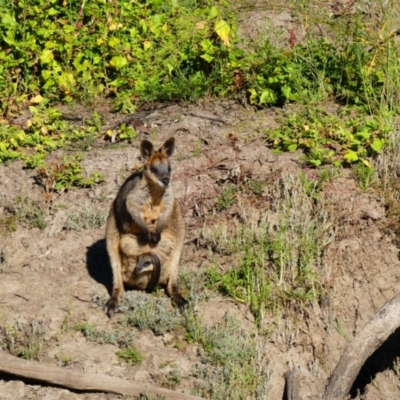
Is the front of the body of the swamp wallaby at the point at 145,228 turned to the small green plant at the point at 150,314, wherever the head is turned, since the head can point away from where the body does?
yes

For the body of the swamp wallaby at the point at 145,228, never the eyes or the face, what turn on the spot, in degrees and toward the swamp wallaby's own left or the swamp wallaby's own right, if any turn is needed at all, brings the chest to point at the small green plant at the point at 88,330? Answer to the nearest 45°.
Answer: approximately 45° to the swamp wallaby's own right

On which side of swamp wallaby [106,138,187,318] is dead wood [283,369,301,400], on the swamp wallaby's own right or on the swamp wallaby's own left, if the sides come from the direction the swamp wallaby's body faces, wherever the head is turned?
on the swamp wallaby's own left

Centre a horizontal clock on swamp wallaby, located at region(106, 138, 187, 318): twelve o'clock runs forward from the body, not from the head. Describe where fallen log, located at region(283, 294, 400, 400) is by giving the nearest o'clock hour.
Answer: The fallen log is roughly at 10 o'clock from the swamp wallaby.

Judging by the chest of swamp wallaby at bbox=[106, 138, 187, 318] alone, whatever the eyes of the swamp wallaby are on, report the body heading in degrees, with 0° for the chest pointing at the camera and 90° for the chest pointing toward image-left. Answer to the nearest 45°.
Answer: approximately 0°

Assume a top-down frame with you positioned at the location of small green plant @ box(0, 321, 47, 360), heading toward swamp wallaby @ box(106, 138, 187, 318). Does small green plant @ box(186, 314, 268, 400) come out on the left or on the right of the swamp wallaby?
right

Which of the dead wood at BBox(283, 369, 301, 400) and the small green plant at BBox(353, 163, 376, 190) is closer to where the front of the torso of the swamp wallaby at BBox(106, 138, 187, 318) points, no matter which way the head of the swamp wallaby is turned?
the dead wood

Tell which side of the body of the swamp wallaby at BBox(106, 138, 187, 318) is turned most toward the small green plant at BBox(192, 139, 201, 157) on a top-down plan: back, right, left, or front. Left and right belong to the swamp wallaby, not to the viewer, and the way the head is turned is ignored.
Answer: back

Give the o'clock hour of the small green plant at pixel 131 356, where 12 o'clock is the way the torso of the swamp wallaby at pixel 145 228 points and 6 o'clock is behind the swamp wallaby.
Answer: The small green plant is roughly at 12 o'clock from the swamp wallaby.

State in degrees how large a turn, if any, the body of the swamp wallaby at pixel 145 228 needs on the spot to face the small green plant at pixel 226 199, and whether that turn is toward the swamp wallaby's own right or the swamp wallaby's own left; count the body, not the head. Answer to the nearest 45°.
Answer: approximately 135° to the swamp wallaby's own left

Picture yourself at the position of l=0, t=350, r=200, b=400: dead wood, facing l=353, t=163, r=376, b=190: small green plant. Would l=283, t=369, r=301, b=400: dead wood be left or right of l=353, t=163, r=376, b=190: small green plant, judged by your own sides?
right
